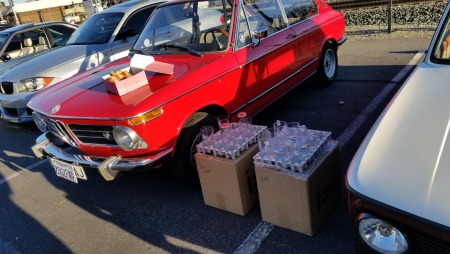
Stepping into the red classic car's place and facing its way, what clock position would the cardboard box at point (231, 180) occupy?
The cardboard box is roughly at 10 o'clock from the red classic car.

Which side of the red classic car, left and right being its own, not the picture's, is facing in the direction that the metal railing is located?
back

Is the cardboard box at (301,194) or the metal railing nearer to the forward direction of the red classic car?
the cardboard box

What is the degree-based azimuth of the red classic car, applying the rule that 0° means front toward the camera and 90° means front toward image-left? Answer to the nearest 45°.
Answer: approximately 45°

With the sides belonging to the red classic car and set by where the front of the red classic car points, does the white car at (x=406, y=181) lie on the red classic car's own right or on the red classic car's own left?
on the red classic car's own left

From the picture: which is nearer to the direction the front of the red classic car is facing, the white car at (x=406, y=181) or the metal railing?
the white car

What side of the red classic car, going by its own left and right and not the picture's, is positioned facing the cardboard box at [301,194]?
left

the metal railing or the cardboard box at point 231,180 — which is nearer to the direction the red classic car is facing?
the cardboard box
